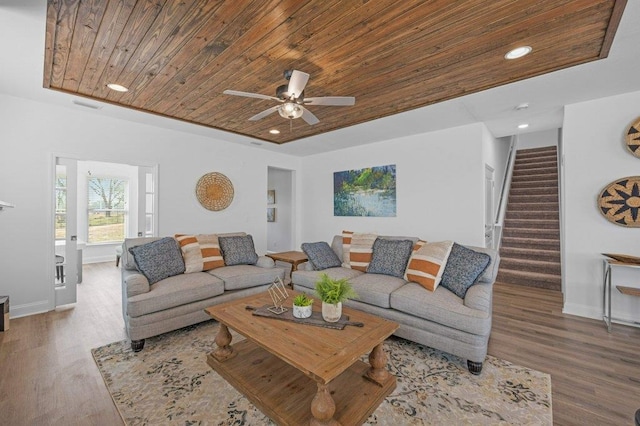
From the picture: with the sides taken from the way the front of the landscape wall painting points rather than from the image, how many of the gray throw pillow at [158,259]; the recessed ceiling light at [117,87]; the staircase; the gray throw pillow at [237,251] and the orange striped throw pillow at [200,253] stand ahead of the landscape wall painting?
4

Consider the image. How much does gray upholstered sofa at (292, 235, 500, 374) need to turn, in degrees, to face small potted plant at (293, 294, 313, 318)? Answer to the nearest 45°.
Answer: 0° — it already faces it

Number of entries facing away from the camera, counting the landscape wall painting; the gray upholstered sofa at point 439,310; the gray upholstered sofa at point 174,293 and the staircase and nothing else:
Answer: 0

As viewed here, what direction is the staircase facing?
toward the camera

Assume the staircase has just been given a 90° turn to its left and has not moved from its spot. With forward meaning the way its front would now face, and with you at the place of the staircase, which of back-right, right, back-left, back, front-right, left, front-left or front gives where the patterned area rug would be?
right

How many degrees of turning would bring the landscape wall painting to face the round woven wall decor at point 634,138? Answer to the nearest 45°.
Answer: approximately 90° to its left

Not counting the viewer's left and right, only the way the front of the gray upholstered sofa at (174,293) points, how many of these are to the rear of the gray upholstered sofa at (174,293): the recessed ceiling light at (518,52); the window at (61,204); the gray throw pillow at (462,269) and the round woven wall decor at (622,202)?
1

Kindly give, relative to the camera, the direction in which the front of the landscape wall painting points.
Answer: facing the viewer and to the left of the viewer

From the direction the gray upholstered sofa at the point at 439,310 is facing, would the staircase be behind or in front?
behind

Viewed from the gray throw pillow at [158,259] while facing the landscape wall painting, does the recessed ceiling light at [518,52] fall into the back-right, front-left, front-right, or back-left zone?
front-right

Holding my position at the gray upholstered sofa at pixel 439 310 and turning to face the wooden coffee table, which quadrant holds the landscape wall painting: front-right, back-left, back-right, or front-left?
back-right

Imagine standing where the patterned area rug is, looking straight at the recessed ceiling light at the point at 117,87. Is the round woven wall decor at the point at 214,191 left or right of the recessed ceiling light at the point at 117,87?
right

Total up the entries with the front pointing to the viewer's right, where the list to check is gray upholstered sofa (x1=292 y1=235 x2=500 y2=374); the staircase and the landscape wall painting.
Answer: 0
